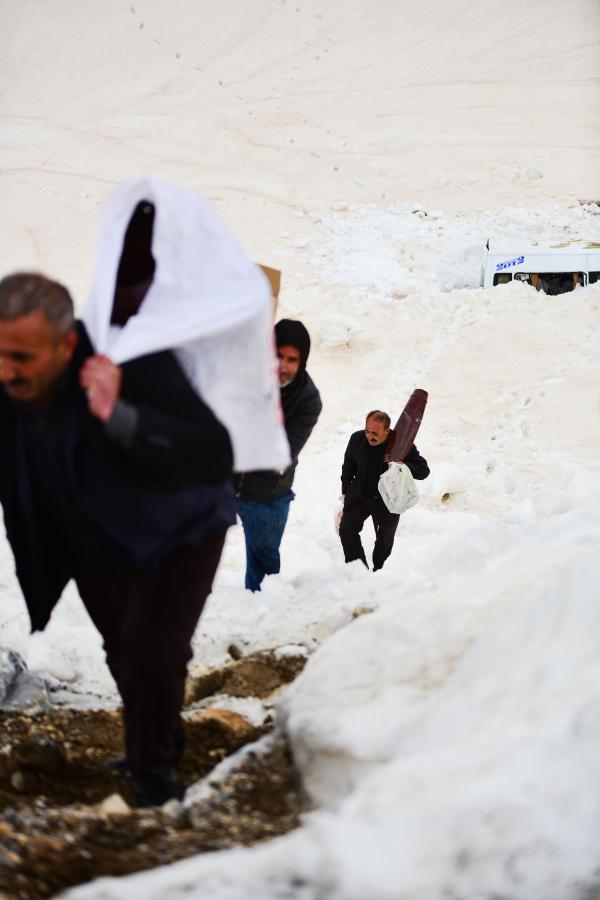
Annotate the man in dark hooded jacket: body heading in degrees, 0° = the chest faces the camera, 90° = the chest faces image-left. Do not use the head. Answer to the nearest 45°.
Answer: approximately 45°

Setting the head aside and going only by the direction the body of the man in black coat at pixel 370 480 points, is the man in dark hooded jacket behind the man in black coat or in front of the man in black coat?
in front

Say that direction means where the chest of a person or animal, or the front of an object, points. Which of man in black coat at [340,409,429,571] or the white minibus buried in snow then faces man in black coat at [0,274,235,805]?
man in black coat at [340,409,429,571]

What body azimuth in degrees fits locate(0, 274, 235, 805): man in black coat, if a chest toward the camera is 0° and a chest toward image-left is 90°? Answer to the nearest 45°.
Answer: approximately 45°

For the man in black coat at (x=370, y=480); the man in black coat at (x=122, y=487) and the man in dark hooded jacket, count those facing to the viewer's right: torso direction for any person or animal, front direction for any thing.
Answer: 0

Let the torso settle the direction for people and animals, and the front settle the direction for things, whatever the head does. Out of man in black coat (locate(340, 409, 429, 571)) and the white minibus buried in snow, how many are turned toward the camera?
1

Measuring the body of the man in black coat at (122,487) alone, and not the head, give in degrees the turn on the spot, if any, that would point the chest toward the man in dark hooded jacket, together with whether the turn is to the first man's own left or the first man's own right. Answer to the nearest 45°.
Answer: approximately 135° to the first man's own right

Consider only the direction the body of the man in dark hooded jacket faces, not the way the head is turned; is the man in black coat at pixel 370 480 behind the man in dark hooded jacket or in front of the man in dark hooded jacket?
behind

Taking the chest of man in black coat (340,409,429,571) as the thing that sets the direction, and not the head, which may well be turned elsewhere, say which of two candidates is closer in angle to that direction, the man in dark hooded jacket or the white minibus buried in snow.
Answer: the man in dark hooded jacket

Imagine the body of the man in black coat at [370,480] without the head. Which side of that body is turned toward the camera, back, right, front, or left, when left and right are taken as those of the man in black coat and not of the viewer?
front

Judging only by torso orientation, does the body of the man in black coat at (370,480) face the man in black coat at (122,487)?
yes

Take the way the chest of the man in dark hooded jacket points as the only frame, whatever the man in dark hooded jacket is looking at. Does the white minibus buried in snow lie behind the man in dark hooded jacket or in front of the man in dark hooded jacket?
behind

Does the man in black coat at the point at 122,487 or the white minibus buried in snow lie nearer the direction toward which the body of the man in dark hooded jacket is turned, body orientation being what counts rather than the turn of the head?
the man in black coat
